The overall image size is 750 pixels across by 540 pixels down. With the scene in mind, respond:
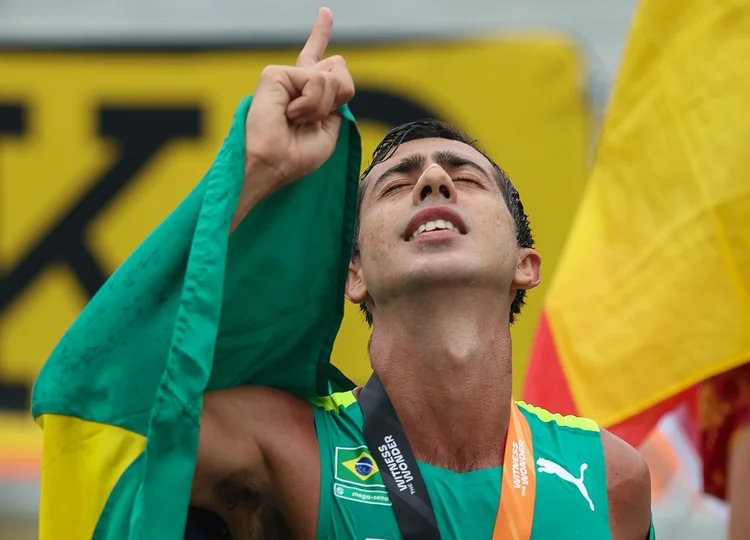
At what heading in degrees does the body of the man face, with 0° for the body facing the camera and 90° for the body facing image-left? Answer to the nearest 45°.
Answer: approximately 0°
